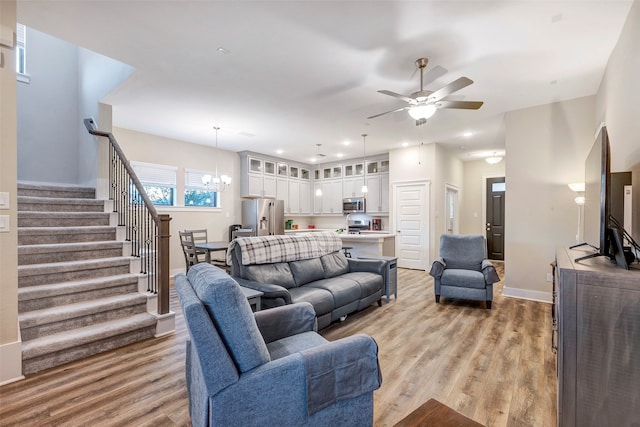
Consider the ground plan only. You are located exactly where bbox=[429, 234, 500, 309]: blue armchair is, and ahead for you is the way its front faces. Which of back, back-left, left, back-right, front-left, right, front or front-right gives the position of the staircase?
front-right

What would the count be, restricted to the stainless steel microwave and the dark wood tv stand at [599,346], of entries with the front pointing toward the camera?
1

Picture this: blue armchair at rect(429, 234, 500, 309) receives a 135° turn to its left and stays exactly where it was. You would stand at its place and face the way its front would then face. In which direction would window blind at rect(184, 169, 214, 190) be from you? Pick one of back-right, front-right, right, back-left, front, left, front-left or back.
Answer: back-left

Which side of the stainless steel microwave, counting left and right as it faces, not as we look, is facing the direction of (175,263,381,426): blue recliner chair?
front

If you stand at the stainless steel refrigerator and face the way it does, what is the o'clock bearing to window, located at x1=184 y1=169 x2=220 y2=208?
The window is roughly at 4 o'clock from the stainless steel refrigerator.

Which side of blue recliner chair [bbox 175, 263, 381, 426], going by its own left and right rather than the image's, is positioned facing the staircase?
left

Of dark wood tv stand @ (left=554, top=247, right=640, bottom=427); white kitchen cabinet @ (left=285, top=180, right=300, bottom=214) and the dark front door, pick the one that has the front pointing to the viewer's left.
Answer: the dark wood tv stand

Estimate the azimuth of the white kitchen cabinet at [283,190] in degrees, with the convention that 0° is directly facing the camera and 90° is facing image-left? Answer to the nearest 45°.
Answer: approximately 315°

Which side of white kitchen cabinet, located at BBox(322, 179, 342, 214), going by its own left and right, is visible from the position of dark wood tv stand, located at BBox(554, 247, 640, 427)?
front

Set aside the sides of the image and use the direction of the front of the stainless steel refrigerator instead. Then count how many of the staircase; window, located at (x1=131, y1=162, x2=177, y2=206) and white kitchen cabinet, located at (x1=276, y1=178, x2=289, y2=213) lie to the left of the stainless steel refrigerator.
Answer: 1

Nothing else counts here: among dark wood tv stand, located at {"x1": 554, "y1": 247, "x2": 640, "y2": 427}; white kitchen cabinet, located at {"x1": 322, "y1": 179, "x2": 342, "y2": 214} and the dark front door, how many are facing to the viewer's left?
1

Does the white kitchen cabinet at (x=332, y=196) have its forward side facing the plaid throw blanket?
yes

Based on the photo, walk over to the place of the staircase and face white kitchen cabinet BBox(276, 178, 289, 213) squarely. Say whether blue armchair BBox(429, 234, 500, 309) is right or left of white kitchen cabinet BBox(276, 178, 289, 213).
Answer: right
